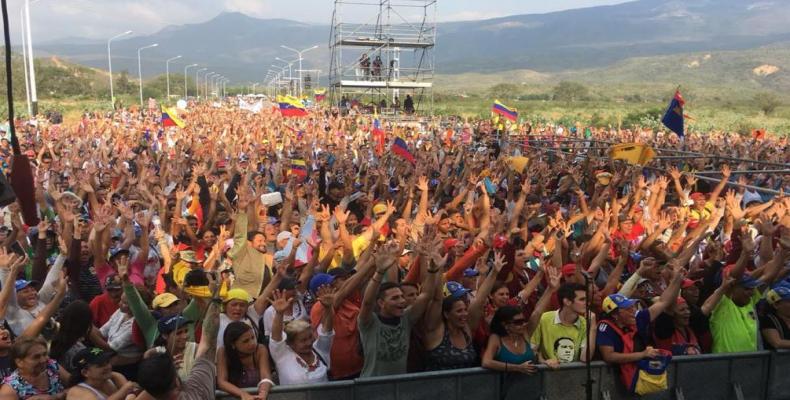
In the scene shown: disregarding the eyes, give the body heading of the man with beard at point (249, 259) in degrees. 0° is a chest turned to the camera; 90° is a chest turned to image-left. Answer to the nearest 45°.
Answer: approximately 315°

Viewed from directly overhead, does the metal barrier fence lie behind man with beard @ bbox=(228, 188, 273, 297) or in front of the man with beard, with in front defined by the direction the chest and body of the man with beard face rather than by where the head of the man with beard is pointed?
in front

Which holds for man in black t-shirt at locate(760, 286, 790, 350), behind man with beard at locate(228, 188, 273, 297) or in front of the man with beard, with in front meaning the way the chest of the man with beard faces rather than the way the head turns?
in front
